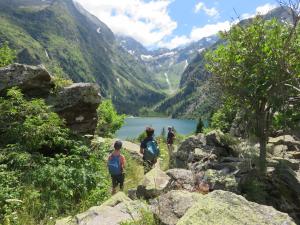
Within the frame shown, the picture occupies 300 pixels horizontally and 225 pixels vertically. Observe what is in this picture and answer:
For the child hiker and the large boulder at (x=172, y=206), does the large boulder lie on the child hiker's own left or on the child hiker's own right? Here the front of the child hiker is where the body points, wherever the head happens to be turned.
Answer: on the child hiker's own right

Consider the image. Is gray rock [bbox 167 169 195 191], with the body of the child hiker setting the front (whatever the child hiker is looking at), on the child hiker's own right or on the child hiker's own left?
on the child hiker's own right

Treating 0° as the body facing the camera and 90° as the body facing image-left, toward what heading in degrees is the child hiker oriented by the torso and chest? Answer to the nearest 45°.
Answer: approximately 225°

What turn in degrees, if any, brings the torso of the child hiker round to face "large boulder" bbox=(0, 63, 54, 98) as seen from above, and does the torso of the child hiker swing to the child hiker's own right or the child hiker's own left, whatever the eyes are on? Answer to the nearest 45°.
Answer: approximately 90° to the child hiker's own left

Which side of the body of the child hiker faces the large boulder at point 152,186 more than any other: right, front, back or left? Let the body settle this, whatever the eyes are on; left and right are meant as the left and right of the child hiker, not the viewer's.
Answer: right

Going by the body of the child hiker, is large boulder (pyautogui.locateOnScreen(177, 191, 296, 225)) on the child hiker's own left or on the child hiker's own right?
on the child hiker's own right

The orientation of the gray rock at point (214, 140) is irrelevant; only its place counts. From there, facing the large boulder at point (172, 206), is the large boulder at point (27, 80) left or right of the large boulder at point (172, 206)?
right

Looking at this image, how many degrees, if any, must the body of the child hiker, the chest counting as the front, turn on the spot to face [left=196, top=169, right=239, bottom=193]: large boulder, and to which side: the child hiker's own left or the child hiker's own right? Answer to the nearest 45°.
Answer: approximately 45° to the child hiker's own right
